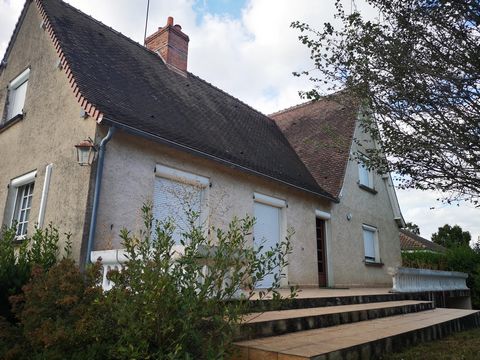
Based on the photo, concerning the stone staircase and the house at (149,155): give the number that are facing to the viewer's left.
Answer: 0

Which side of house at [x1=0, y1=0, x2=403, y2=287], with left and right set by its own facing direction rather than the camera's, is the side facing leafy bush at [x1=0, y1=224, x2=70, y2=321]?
right

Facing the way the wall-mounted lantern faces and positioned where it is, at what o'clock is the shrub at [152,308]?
The shrub is roughly at 10 o'clock from the wall-mounted lantern.

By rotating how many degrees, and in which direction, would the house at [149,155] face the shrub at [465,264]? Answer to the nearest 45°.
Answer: approximately 90° to its left

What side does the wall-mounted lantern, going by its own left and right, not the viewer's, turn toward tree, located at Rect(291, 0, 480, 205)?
left

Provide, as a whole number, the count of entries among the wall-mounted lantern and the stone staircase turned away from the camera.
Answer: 0
